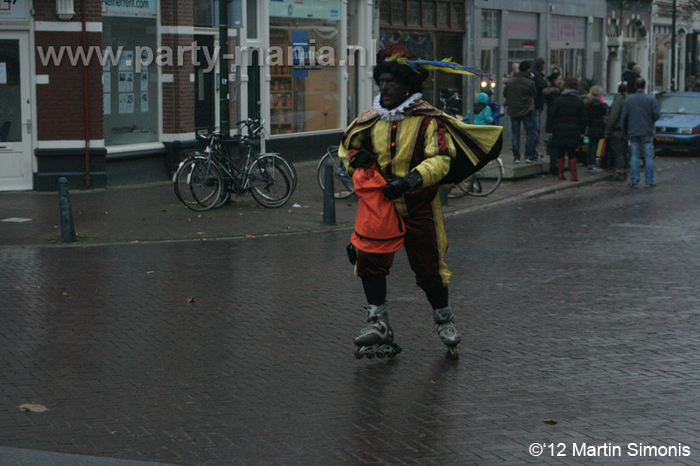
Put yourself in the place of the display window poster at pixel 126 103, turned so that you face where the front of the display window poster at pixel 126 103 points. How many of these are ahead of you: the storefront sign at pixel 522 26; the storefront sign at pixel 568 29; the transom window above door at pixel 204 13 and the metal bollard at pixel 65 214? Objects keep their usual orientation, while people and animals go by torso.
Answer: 1

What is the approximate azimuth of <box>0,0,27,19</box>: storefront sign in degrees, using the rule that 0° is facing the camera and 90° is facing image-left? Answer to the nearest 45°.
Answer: approximately 0°

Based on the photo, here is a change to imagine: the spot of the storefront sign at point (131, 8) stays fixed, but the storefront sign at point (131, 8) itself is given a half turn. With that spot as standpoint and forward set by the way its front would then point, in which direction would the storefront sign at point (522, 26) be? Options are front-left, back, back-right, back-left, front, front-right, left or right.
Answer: front-right

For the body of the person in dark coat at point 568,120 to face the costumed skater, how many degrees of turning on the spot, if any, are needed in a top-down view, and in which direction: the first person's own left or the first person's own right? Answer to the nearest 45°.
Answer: approximately 180°

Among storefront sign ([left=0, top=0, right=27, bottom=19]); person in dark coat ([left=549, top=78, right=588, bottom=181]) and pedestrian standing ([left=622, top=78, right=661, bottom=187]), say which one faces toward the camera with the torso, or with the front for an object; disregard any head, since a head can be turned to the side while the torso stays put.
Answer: the storefront sign

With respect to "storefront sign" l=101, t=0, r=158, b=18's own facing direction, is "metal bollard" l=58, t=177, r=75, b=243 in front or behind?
in front

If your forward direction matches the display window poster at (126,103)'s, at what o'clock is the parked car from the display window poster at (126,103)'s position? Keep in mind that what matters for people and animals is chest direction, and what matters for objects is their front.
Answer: The parked car is roughly at 8 o'clock from the display window poster.

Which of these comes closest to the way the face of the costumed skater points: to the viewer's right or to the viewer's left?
to the viewer's left

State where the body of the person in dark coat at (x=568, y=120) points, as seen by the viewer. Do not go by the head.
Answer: away from the camera

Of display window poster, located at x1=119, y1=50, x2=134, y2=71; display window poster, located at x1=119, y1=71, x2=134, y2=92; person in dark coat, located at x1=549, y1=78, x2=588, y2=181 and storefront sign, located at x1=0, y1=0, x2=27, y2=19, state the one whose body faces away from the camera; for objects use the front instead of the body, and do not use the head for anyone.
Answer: the person in dark coat

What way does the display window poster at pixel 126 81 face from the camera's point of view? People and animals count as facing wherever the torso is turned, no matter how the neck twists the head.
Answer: toward the camera

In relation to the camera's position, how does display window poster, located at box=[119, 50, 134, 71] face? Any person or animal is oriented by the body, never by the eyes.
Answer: facing the viewer

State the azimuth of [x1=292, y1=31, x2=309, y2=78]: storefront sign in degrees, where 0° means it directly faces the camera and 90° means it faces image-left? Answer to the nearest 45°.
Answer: approximately 0°

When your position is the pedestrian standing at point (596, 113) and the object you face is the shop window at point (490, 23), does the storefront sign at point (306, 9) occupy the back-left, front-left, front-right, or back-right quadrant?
front-left

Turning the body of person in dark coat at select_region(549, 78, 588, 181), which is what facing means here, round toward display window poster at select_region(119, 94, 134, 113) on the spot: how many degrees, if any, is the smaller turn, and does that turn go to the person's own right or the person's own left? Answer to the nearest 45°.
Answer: approximately 90° to the person's own left
